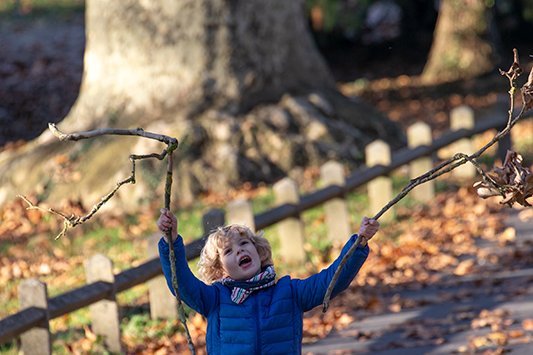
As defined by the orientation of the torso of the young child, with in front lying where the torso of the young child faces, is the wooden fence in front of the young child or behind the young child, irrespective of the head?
behind

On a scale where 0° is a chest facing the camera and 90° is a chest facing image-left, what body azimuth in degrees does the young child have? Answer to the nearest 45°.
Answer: approximately 0°

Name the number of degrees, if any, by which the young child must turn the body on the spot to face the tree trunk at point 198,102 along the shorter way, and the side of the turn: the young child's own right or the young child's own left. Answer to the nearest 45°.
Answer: approximately 180°

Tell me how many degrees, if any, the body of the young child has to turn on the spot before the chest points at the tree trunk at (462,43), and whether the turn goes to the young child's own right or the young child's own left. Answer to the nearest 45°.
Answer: approximately 180°

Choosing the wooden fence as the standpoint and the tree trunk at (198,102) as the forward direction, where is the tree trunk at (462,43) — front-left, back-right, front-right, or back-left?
front-right

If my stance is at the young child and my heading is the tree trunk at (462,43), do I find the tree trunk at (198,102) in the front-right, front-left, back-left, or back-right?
front-left
